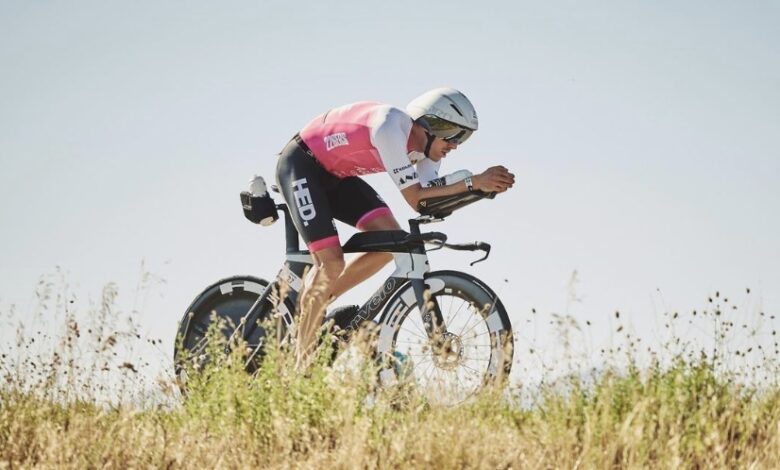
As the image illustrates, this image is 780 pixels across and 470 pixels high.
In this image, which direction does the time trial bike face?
to the viewer's right

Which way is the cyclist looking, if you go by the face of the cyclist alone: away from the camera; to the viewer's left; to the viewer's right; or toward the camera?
to the viewer's right

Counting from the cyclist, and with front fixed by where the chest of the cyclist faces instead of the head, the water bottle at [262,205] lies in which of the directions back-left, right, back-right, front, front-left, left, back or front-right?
back-left

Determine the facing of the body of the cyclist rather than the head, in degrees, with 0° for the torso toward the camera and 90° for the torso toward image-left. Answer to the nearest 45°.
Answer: approximately 270°

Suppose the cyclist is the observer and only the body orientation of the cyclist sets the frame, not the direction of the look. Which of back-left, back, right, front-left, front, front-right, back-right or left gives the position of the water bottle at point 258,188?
back-left
